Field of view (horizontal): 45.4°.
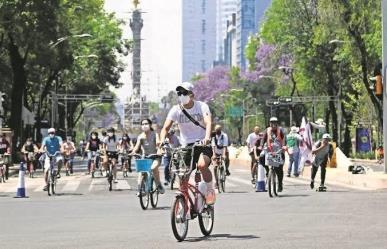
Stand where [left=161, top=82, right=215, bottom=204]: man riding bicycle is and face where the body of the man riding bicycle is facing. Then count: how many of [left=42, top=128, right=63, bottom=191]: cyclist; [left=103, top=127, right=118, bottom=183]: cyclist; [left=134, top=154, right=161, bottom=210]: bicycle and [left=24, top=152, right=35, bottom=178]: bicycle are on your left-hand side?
0

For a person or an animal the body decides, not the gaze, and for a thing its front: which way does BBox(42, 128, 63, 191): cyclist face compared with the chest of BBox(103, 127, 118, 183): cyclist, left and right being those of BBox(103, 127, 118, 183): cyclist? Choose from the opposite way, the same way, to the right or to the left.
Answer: the same way

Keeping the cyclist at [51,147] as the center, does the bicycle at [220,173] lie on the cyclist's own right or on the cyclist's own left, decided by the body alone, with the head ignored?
on the cyclist's own left

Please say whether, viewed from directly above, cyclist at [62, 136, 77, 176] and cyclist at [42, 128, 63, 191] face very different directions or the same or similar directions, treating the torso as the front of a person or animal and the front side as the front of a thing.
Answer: same or similar directions

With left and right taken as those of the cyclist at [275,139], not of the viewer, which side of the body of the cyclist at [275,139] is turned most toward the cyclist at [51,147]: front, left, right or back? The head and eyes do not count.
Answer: right

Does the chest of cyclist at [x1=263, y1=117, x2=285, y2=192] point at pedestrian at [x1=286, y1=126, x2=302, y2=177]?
no

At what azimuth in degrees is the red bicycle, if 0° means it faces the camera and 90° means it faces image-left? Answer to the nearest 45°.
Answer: approximately 45°

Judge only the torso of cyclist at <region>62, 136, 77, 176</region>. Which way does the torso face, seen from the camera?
toward the camera

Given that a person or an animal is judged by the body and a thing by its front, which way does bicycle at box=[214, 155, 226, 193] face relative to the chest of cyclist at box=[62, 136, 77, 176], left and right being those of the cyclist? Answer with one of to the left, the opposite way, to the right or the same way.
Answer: the same way

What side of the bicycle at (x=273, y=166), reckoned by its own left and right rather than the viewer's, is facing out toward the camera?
front

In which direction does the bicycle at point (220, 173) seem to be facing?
toward the camera

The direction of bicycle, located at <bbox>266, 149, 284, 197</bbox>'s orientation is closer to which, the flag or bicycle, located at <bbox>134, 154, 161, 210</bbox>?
the bicycle

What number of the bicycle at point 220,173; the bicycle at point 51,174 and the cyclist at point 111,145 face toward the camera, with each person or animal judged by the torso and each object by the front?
3

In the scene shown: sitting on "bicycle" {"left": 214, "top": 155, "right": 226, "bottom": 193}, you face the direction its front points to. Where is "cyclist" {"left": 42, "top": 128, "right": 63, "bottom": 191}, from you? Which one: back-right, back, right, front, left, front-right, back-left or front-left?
right

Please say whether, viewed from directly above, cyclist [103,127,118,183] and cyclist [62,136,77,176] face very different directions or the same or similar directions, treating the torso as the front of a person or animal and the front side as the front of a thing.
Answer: same or similar directions

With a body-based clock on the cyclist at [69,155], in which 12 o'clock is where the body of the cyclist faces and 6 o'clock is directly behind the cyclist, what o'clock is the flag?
The flag is roughly at 10 o'clock from the cyclist.

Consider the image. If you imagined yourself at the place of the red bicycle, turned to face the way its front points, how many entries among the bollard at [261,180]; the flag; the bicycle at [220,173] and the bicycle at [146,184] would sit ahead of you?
0
